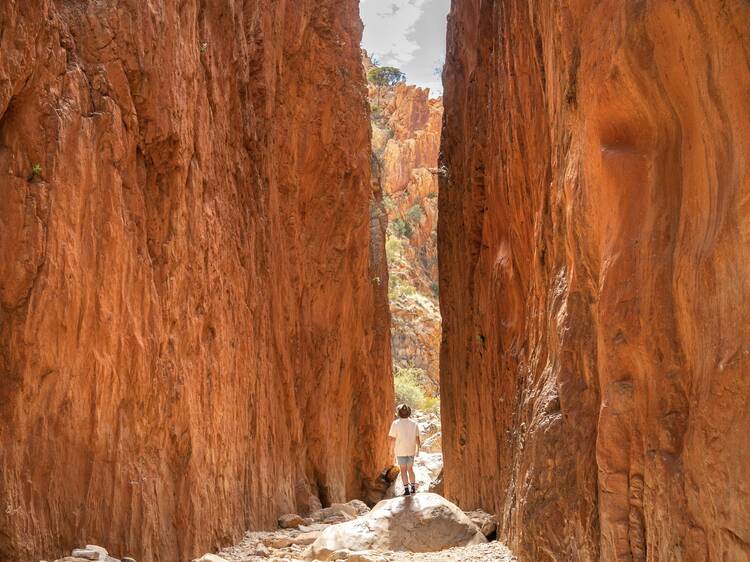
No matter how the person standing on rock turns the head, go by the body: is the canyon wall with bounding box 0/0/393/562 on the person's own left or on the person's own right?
on the person's own left

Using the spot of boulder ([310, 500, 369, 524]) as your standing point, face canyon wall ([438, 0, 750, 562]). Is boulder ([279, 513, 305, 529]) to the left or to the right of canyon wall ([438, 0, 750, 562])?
right

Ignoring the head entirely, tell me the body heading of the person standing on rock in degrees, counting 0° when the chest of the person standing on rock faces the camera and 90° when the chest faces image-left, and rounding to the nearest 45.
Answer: approximately 180°

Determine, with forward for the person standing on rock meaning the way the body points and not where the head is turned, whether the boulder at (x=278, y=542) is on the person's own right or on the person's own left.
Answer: on the person's own left

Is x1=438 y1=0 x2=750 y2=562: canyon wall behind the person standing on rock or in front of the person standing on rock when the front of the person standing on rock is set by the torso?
behind

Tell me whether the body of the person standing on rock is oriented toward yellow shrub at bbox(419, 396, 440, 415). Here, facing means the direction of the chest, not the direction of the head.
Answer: yes

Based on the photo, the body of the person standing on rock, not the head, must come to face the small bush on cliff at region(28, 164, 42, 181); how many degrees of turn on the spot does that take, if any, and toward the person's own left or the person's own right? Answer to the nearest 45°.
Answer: approximately 135° to the person's own left
